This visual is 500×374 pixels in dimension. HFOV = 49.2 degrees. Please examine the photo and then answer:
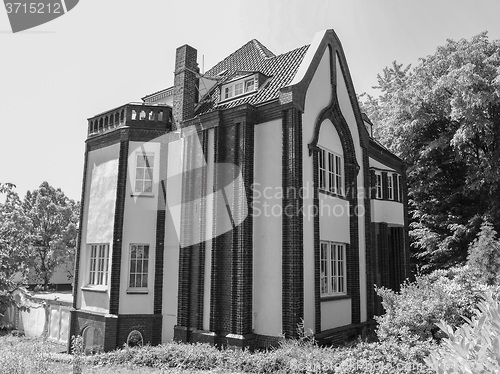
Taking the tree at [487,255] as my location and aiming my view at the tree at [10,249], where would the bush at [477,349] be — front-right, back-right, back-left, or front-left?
front-left

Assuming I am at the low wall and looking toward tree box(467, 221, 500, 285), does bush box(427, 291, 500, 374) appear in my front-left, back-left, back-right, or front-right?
front-right
